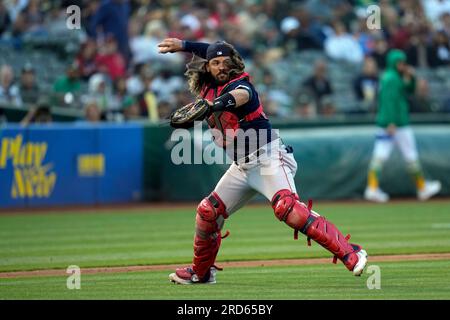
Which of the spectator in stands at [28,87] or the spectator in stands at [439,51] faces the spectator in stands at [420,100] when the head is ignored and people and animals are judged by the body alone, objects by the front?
the spectator in stands at [439,51]

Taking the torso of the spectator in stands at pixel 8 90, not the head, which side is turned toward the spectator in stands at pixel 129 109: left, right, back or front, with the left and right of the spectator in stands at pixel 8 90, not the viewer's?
left

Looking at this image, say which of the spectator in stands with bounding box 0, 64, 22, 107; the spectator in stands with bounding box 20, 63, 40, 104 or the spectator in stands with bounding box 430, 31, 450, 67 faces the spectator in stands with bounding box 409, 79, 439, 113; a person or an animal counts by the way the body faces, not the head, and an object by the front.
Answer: the spectator in stands with bounding box 430, 31, 450, 67

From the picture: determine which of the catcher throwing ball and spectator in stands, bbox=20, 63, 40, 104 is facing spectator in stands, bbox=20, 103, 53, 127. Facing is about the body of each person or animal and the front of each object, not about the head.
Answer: spectator in stands, bbox=20, 63, 40, 104

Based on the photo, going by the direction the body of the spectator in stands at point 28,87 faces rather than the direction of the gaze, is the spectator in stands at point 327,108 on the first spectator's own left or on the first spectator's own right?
on the first spectator's own left

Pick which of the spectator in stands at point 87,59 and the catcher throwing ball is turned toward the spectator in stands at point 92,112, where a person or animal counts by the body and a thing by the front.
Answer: the spectator in stands at point 87,59

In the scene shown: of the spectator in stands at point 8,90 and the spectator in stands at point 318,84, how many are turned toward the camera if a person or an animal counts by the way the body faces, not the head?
2

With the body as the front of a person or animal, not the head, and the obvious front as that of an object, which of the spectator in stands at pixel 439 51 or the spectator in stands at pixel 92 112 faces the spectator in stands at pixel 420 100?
the spectator in stands at pixel 439 51

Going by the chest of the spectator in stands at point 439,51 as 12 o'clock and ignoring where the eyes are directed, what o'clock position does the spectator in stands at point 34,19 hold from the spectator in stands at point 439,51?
the spectator in stands at point 34,19 is roughly at 2 o'clock from the spectator in stands at point 439,51.

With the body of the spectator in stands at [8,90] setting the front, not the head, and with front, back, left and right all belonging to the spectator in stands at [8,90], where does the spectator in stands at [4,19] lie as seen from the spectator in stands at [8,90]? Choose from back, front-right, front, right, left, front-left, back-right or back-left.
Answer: back
